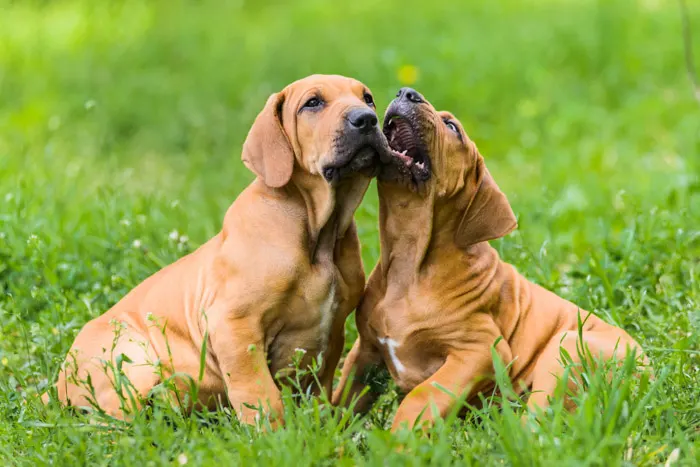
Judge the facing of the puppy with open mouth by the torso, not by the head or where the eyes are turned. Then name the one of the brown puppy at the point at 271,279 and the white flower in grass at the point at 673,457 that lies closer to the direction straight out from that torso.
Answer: the brown puppy

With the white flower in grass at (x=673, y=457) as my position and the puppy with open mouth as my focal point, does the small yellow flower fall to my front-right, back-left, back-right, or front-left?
front-right

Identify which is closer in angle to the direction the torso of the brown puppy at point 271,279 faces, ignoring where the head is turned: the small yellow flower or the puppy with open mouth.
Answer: the puppy with open mouth

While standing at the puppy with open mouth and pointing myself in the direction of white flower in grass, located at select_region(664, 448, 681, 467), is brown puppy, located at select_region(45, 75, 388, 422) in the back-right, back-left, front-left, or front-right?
back-right

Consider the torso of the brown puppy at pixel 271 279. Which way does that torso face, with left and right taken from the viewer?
facing the viewer and to the right of the viewer

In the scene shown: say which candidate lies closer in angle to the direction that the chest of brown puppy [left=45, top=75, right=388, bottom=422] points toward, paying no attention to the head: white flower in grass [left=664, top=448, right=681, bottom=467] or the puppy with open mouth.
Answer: the white flower in grass

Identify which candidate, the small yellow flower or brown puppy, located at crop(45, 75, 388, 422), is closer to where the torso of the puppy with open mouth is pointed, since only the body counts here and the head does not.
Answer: the brown puppy

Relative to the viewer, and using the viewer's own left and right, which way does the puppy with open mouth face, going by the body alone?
facing the viewer and to the left of the viewer

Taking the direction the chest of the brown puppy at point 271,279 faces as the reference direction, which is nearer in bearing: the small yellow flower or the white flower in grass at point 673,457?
the white flower in grass

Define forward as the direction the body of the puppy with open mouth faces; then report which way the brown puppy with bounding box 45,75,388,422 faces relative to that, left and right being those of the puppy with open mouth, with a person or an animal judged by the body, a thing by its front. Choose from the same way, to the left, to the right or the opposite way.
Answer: to the left

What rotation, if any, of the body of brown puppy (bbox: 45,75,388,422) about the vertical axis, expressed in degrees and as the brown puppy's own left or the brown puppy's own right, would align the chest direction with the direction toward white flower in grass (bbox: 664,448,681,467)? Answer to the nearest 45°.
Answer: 0° — it already faces it

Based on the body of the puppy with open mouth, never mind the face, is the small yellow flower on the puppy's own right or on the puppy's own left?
on the puppy's own right

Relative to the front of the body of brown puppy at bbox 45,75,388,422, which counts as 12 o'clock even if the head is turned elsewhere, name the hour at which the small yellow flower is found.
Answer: The small yellow flower is roughly at 8 o'clock from the brown puppy.

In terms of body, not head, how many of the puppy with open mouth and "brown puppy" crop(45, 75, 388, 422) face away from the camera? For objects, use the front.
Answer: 0

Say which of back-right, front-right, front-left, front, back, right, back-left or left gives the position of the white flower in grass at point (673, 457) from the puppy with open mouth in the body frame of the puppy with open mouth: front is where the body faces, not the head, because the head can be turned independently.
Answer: left
